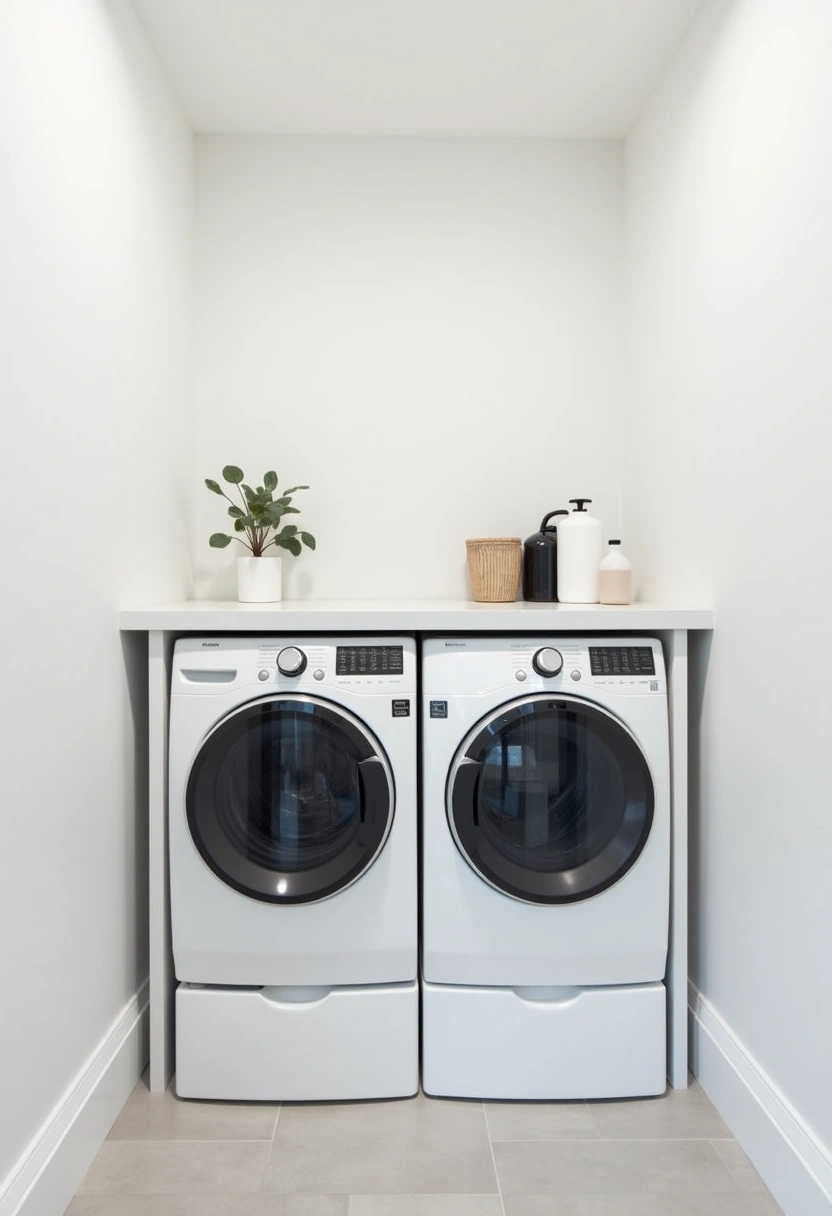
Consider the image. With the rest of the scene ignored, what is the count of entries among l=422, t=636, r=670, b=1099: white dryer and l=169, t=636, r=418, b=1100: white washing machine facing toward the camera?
2

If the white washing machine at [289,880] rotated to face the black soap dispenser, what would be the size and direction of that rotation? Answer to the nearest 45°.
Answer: approximately 135° to its left

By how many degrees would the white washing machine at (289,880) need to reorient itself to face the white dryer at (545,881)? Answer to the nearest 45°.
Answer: approximately 90° to its left

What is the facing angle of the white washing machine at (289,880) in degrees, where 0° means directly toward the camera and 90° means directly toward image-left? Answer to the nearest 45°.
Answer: approximately 0°

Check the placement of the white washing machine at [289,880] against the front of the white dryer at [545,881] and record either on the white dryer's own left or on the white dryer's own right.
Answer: on the white dryer's own right

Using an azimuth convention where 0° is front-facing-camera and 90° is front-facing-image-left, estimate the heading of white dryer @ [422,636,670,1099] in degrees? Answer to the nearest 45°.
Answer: approximately 0°

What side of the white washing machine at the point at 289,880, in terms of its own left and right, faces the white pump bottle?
left
